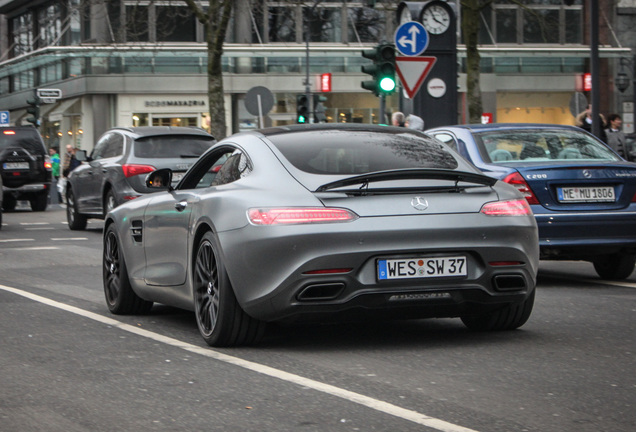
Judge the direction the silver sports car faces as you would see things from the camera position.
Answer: facing away from the viewer and to the left of the viewer

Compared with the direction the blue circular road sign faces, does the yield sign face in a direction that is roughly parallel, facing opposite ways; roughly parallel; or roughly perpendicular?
roughly parallel

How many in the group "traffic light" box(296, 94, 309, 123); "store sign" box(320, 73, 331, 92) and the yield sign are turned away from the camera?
0

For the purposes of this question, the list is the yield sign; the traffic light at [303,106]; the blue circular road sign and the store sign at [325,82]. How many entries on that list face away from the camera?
0

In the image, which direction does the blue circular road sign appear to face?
toward the camera

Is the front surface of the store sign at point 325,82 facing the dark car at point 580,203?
yes

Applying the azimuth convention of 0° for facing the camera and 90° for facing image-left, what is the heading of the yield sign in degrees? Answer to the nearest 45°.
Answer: approximately 0°

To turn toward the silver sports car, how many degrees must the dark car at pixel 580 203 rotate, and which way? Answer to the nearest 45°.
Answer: approximately 135° to its left

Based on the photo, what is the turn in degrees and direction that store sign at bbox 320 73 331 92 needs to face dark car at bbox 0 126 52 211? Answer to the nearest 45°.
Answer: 0° — it already faces it

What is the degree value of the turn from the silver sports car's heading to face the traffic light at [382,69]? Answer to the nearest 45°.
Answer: approximately 45° to its right

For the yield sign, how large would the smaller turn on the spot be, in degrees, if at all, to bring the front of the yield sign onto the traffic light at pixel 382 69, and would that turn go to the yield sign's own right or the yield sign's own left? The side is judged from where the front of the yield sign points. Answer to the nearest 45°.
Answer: approximately 90° to the yield sign's own right

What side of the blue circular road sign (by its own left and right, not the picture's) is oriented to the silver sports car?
front

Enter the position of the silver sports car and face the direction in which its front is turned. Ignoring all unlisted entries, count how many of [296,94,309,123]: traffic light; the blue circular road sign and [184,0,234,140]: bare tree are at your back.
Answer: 0

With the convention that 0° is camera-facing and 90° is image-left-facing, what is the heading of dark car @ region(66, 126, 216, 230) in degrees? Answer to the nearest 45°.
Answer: approximately 135°

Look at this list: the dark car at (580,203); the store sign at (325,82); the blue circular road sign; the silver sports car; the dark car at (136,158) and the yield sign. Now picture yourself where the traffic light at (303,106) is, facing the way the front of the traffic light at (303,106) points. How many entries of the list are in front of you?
5

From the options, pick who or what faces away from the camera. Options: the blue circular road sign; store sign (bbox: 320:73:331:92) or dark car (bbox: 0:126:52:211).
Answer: the dark car
